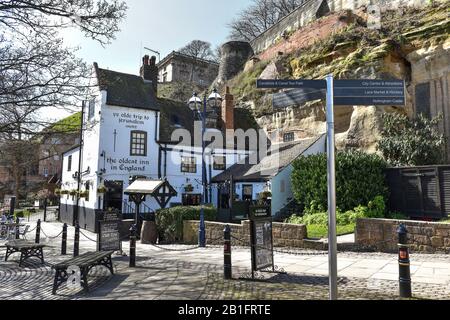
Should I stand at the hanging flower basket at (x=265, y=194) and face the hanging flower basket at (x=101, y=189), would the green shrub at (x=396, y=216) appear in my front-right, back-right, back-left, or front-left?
back-left

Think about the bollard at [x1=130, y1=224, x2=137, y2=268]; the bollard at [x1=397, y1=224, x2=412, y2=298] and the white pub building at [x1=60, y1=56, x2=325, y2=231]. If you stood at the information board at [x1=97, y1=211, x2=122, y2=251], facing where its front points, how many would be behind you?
1

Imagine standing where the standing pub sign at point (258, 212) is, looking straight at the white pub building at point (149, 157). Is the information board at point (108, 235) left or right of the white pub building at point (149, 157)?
left

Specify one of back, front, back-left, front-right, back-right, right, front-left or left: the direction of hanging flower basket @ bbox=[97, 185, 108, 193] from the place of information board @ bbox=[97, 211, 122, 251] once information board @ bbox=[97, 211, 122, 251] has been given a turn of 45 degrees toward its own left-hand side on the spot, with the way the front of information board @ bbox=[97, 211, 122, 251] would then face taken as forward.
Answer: back-left

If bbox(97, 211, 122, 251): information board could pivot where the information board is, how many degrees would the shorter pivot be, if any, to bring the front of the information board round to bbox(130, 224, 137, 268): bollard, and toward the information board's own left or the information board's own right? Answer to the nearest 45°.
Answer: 0° — it already faces it

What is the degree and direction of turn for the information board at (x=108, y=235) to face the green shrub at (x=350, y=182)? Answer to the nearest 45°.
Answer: approximately 90° to its left

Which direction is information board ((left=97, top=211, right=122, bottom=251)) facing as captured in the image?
toward the camera

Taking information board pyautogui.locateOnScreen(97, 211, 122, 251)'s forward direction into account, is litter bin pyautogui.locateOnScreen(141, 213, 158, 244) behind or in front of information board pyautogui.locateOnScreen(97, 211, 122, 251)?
behind

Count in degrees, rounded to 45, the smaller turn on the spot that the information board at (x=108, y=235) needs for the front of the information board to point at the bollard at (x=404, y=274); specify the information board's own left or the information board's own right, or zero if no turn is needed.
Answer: approximately 45° to the information board's own left

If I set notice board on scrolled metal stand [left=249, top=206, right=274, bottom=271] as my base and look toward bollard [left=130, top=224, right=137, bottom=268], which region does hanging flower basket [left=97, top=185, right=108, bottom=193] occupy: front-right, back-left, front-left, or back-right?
front-right

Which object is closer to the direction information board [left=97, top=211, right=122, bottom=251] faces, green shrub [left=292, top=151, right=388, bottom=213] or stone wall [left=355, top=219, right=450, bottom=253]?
the stone wall

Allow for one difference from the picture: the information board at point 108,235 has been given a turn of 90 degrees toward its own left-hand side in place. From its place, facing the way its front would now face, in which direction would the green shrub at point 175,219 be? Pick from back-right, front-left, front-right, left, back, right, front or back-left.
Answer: front-left

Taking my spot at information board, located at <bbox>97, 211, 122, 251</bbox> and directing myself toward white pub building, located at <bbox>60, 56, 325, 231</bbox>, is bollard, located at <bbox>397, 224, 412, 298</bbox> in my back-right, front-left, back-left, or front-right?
back-right

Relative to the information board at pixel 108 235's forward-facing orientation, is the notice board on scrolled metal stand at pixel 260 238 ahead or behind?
ahead

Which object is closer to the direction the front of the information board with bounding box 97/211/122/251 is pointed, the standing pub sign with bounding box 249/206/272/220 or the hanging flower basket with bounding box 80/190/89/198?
the standing pub sign

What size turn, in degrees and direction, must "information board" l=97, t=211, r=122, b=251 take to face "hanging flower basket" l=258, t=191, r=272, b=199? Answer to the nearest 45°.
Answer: approximately 135° to its left

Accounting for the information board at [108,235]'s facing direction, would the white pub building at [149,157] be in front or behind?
behind

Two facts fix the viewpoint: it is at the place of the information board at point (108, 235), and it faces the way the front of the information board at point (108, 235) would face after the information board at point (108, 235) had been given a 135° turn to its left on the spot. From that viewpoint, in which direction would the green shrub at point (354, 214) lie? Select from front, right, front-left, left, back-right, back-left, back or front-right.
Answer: front-right
